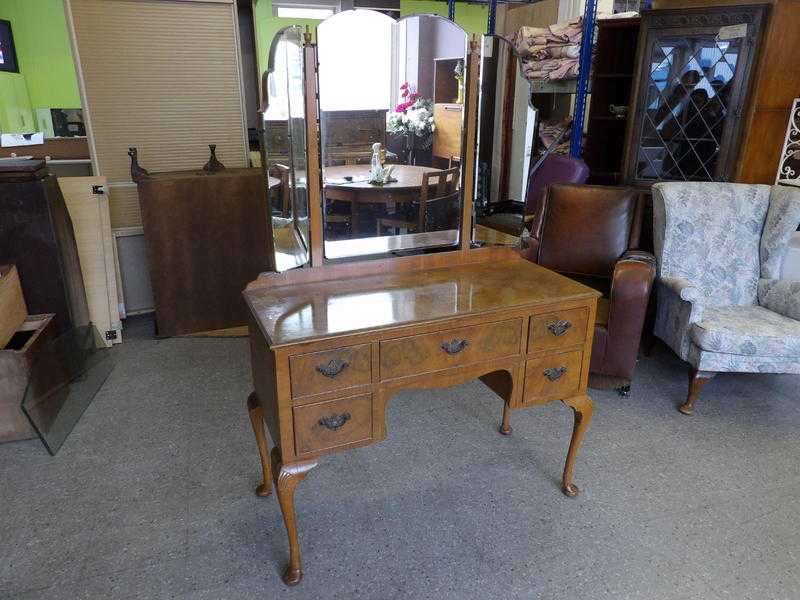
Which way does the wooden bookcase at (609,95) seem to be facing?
toward the camera

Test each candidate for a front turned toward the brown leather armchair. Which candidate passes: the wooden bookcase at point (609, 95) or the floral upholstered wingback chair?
the wooden bookcase

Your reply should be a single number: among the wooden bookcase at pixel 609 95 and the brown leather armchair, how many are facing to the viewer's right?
0

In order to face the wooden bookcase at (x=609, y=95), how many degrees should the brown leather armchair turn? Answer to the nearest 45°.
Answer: approximately 135° to its right

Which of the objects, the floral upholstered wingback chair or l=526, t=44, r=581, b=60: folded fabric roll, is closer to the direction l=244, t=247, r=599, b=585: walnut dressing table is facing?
the floral upholstered wingback chair

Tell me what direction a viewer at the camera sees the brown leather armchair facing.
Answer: facing the viewer and to the left of the viewer

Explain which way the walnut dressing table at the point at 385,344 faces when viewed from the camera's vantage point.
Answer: facing the viewer and to the right of the viewer

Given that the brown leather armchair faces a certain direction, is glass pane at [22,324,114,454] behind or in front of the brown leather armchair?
in front

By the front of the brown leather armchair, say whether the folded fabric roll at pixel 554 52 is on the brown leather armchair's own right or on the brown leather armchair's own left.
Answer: on the brown leather armchair's own right

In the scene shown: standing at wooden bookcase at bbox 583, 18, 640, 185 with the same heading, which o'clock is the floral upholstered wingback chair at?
The floral upholstered wingback chair is roughly at 11 o'clock from the wooden bookcase.

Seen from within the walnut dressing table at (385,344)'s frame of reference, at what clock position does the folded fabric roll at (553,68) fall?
The folded fabric roll is roughly at 8 o'clock from the walnut dressing table.
